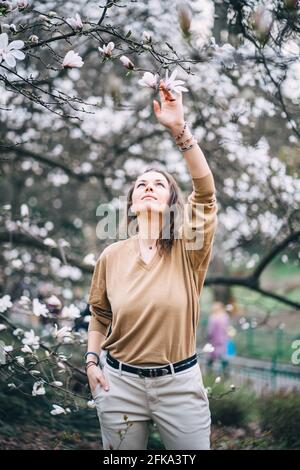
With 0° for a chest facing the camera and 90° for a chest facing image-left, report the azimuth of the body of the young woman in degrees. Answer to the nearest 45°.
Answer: approximately 0°

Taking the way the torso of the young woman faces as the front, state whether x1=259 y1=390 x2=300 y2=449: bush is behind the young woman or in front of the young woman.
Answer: behind

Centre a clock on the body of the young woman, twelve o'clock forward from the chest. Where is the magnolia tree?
The magnolia tree is roughly at 6 o'clock from the young woman.

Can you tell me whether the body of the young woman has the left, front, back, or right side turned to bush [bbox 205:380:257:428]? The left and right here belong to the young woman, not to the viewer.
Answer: back
